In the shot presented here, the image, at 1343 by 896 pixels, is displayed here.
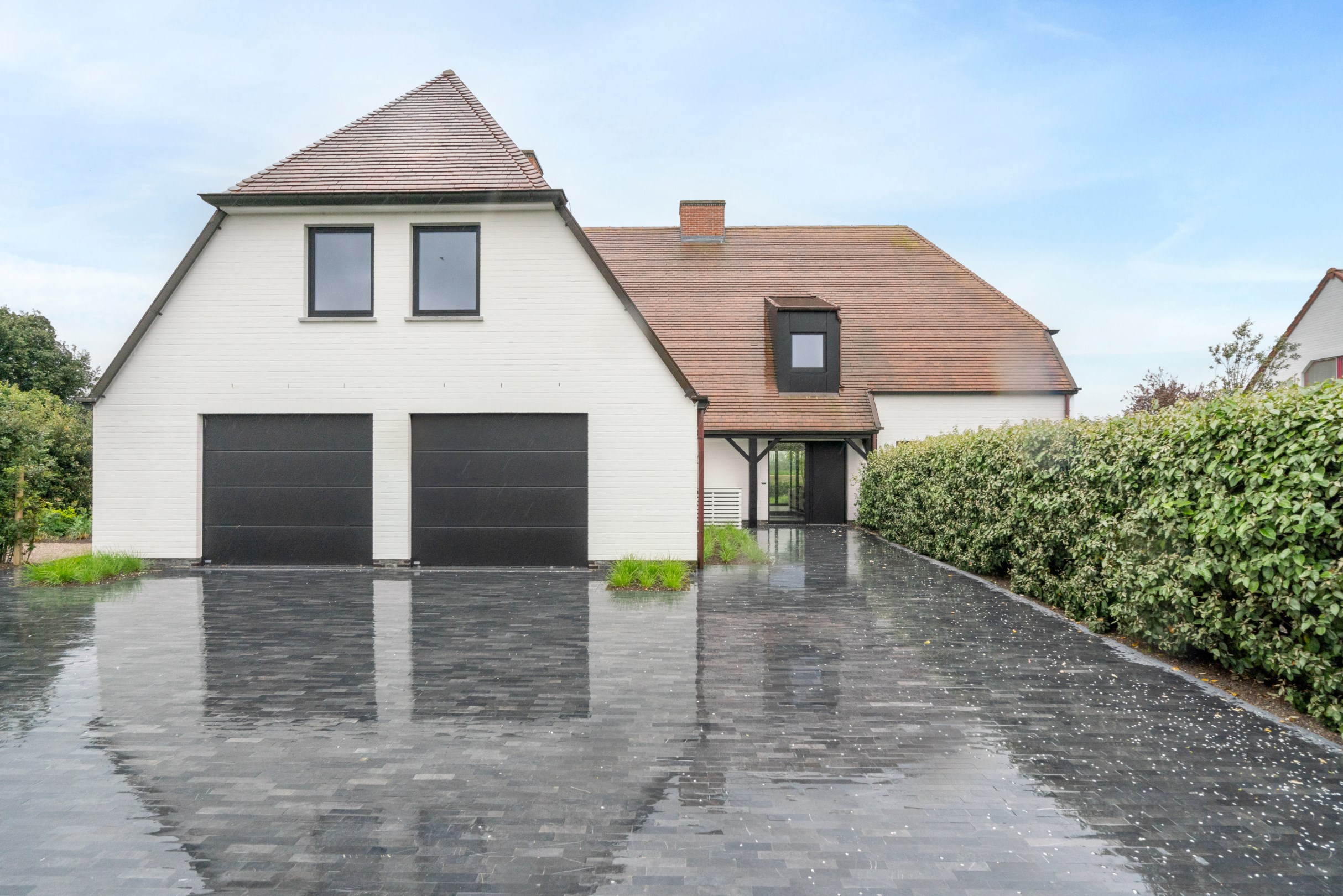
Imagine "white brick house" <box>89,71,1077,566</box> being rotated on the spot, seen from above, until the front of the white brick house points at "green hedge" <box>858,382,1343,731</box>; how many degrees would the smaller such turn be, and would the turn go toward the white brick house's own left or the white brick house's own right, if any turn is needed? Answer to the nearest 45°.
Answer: approximately 45° to the white brick house's own left

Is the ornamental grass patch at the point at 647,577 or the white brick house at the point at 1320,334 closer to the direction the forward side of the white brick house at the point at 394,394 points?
the ornamental grass patch

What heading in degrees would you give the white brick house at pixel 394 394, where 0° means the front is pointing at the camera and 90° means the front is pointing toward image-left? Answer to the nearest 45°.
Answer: approximately 0°

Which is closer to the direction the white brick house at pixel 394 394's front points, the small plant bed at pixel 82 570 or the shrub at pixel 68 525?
the small plant bed
